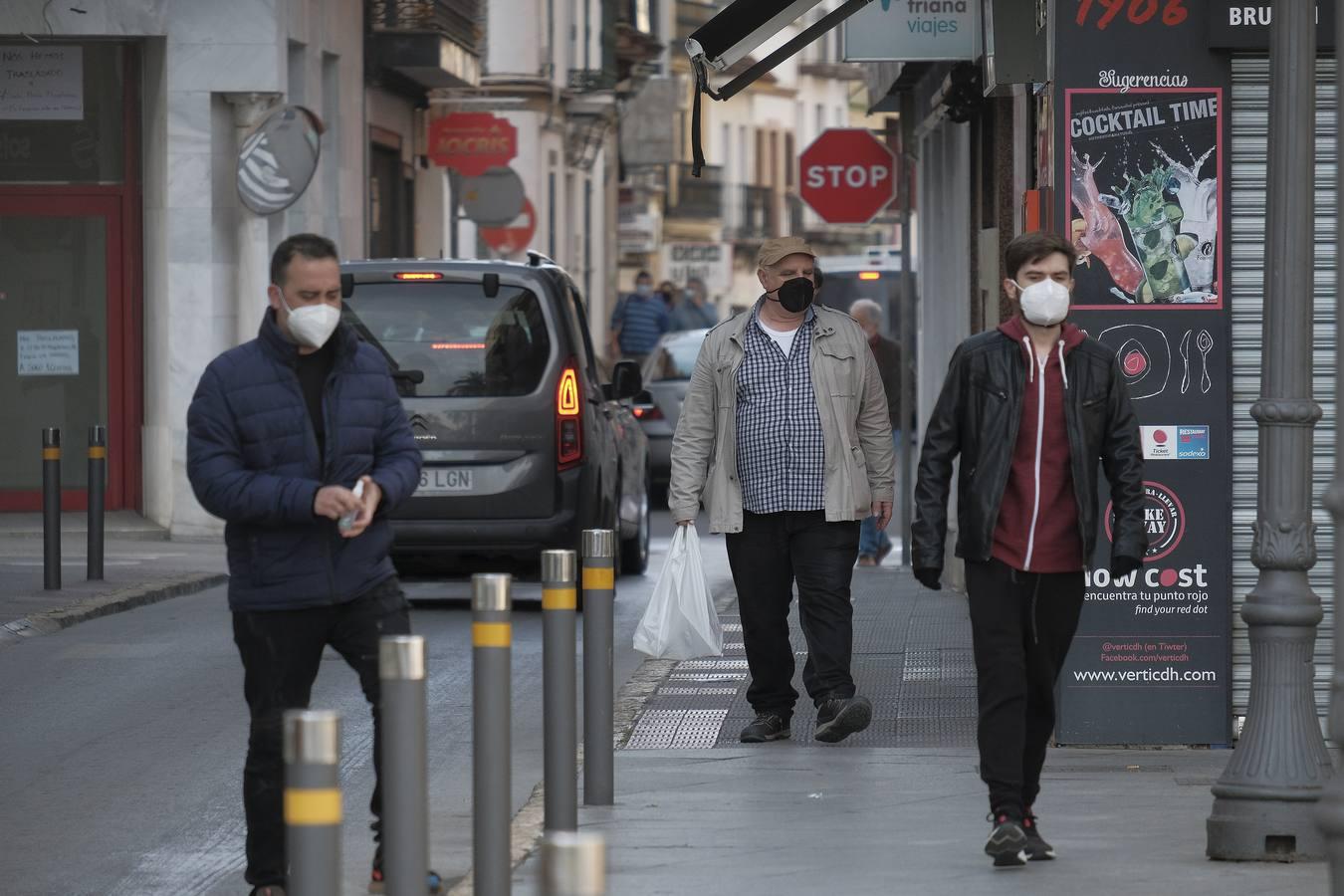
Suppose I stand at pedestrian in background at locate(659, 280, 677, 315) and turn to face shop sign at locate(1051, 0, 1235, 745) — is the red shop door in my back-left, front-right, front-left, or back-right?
front-right

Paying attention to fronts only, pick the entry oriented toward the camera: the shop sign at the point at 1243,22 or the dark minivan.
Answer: the shop sign

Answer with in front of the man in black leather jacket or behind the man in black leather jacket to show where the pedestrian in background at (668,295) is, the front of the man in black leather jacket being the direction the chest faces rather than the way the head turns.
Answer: behind

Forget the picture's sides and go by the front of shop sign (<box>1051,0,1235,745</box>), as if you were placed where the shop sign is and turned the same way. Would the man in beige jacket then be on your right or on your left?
on your right

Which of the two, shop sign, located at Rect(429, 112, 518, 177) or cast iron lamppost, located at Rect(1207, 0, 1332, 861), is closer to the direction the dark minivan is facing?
the shop sign

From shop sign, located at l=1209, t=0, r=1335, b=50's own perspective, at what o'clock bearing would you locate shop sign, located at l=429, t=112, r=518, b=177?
shop sign, located at l=429, t=112, r=518, b=177 is roughly at 5 o'clock from shop sign, located at l=1209, t=0, r=1335, b=50.

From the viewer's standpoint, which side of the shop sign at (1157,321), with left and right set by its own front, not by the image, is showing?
front

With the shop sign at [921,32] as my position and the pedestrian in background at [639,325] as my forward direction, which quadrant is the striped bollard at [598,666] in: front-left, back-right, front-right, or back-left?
back-left

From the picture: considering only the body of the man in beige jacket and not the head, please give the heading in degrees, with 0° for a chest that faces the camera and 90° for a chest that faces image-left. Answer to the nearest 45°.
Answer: approximately 0°

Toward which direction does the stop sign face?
toward the camera

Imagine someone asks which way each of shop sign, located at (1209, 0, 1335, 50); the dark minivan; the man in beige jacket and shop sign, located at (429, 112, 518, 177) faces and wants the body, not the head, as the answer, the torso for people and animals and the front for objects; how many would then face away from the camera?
1

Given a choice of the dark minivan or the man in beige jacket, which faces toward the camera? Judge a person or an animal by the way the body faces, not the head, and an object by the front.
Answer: the man in beige jacket

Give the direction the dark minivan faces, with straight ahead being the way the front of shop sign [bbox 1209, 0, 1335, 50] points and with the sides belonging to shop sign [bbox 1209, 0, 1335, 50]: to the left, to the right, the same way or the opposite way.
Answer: the opposite way

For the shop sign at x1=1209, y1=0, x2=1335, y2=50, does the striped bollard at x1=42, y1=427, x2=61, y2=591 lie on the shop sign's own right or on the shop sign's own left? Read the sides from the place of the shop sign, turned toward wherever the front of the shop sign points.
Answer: on the shop sign's own right

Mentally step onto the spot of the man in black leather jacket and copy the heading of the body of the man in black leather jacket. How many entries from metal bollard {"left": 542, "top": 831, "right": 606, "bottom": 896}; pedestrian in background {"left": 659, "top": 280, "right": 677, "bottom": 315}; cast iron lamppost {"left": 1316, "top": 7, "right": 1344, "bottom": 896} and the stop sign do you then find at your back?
2

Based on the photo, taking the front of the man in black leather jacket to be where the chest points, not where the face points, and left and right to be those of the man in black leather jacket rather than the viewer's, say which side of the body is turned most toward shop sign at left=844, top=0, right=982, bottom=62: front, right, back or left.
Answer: back

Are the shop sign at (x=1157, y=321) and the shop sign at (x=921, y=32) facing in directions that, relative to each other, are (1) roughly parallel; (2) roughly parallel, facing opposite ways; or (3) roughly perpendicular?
roughly parallel

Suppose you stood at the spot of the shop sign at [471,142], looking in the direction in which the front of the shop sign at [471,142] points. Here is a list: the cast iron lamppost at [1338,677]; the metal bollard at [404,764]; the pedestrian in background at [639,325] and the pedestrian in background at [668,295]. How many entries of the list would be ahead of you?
2

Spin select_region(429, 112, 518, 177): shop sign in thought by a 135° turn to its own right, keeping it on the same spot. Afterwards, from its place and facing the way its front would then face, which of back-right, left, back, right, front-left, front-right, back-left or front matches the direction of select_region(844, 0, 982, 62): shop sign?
back-left

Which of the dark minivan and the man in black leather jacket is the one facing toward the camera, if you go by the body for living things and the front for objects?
the man in black leather jacket

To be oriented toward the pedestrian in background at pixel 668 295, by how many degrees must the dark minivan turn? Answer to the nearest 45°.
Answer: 0° — it already faces them

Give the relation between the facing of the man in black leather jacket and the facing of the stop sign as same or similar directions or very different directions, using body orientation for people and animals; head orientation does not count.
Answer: same or similar directions
